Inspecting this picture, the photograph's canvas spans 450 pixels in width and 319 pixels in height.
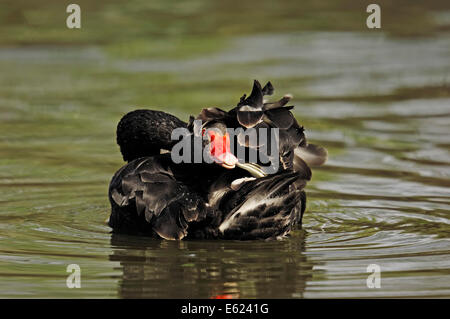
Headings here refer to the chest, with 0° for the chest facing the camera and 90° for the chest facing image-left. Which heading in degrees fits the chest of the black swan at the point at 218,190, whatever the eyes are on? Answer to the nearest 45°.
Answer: approximately 90°
